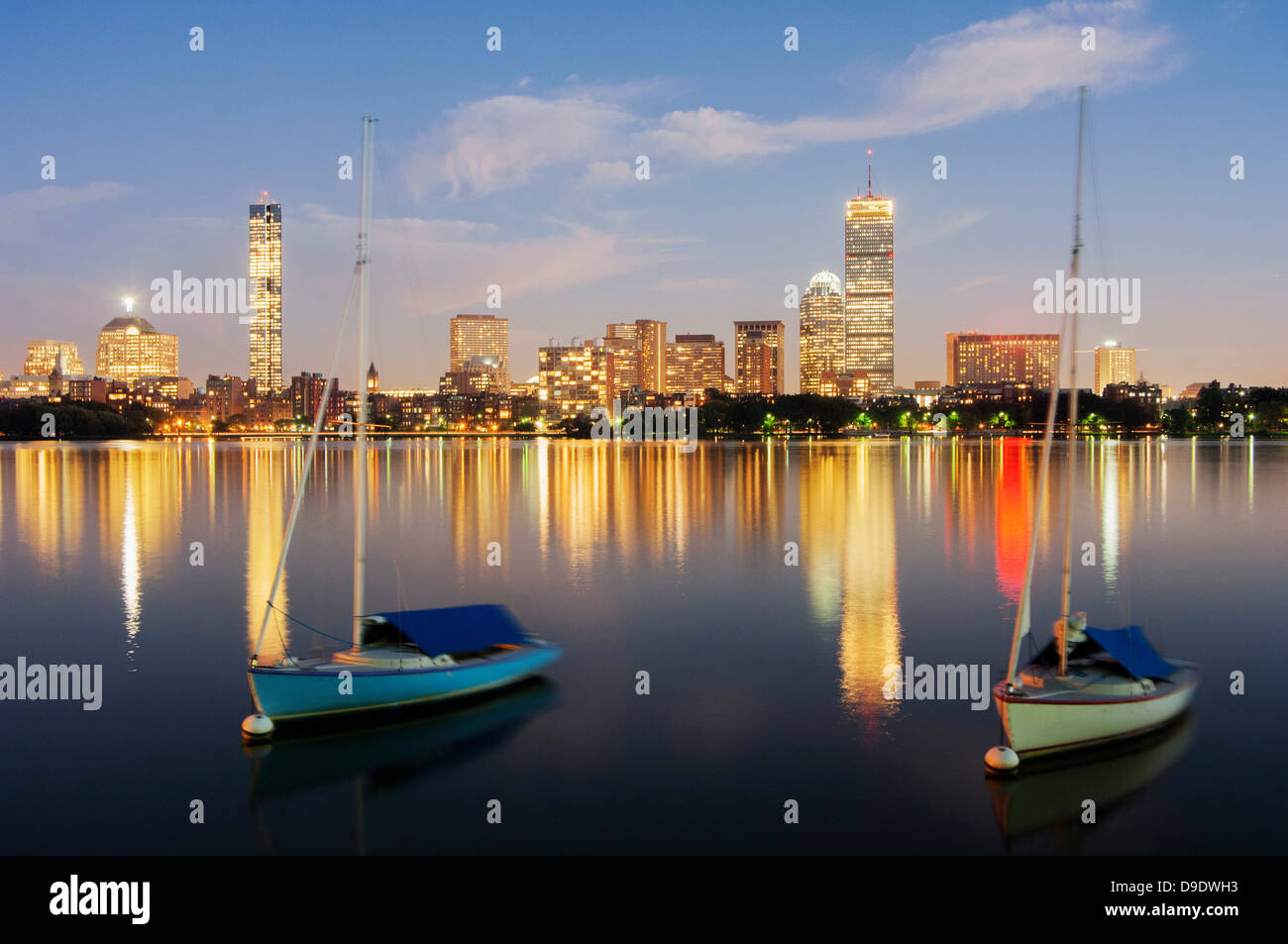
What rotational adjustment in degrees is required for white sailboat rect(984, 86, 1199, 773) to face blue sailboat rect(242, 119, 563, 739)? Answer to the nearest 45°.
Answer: approximately 45° to its right

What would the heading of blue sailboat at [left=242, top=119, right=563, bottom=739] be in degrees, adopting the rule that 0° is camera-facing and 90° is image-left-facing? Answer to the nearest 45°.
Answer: approximately 45°
